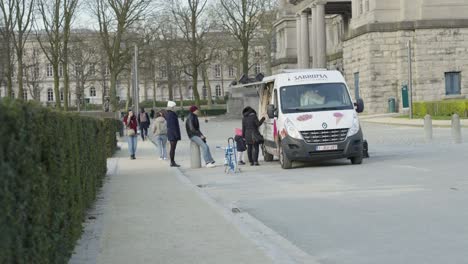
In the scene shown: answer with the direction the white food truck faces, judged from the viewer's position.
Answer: facing the viewer

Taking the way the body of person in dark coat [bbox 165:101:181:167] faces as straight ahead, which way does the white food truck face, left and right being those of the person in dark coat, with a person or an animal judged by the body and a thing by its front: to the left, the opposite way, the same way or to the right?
to the right

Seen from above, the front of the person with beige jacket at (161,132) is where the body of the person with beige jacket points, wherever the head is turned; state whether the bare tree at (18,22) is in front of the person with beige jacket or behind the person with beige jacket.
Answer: in front

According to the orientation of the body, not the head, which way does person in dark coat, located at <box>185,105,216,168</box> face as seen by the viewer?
to the viewer's right

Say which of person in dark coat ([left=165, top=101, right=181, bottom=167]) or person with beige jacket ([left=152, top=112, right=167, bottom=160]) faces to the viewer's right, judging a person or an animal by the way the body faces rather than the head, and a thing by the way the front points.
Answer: the person in dark coat

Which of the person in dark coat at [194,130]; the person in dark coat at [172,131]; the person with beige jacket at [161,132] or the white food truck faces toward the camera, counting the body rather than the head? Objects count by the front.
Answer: the white food truck

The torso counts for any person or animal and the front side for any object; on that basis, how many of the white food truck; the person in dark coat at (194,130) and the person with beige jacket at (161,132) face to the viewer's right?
1

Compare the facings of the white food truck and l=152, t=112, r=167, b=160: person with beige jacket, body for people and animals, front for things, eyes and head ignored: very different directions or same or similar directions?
very different directions

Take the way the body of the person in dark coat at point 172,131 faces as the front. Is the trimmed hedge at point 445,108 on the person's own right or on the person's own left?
on the person's own left

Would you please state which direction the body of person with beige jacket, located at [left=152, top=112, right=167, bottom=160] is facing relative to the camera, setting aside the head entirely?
away from the camera

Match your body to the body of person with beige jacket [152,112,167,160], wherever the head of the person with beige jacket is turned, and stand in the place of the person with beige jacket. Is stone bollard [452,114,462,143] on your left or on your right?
on your right

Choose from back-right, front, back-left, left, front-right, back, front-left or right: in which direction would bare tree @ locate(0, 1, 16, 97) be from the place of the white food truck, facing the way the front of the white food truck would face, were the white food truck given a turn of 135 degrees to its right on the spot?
front

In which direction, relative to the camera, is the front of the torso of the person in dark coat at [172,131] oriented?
to the viewer's right

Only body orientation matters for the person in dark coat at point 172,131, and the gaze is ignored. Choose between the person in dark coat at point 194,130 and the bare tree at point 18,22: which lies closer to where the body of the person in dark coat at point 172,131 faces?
the person in dark coat
